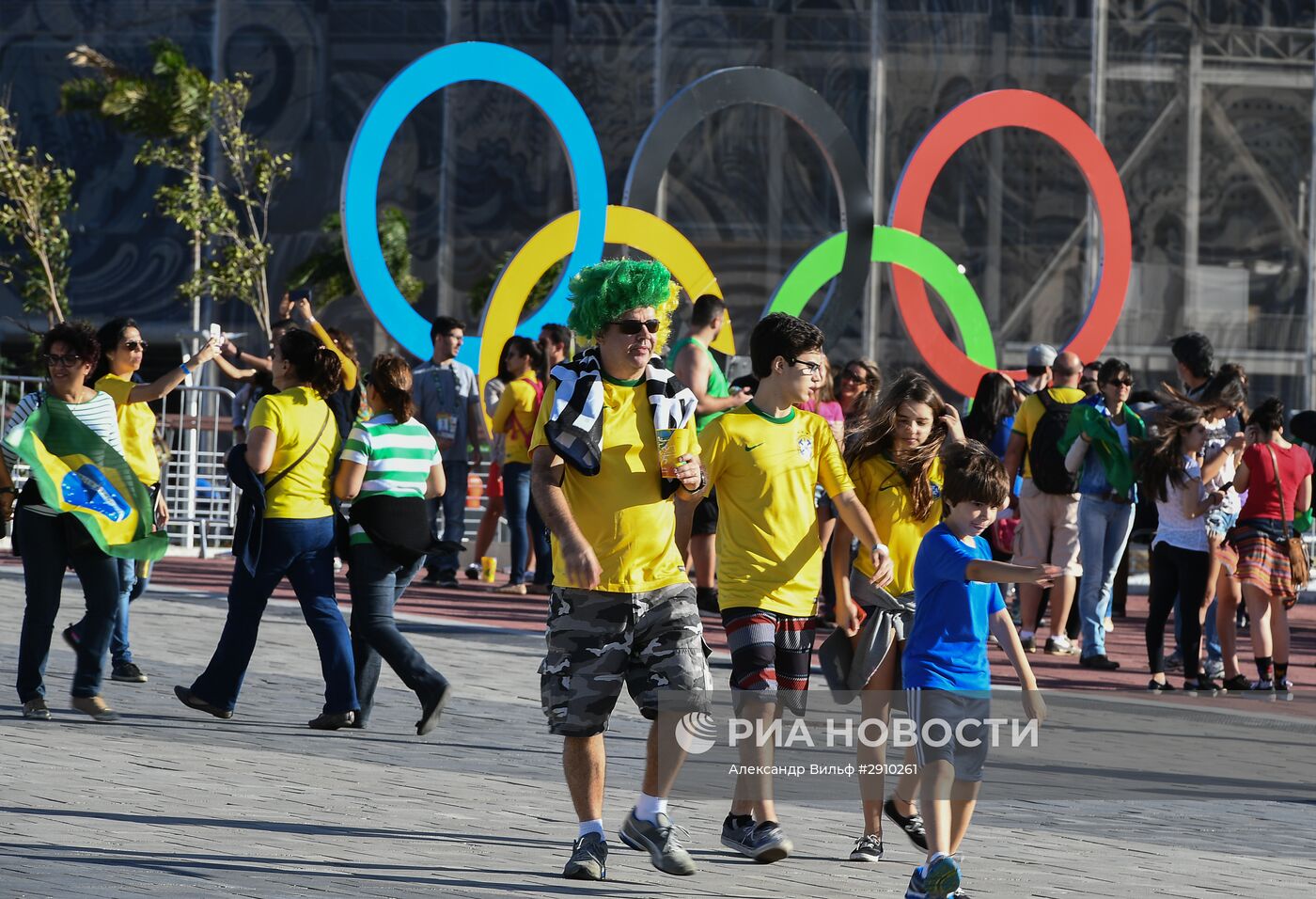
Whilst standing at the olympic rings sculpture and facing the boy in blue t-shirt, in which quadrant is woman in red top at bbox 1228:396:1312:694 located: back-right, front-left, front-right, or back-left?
front-left

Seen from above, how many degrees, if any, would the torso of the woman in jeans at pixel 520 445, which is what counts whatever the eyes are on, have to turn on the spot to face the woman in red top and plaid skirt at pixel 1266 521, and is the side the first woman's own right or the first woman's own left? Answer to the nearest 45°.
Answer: approximately 135° to the first woman's own left

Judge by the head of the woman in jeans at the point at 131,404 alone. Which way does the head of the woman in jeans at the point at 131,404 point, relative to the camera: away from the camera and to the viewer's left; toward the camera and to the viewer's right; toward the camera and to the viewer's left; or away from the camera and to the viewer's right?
toward the camera and to the viewer's right

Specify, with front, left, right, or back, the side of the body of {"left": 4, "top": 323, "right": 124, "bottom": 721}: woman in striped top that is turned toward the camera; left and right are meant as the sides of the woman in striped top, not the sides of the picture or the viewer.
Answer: front

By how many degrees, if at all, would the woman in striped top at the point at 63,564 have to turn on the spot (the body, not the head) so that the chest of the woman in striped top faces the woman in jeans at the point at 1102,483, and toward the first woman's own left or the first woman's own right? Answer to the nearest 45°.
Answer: approximately 90° to the first woman's own left

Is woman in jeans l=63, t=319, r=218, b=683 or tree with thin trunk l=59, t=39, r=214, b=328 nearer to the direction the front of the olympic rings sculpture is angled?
the woman in jeans
